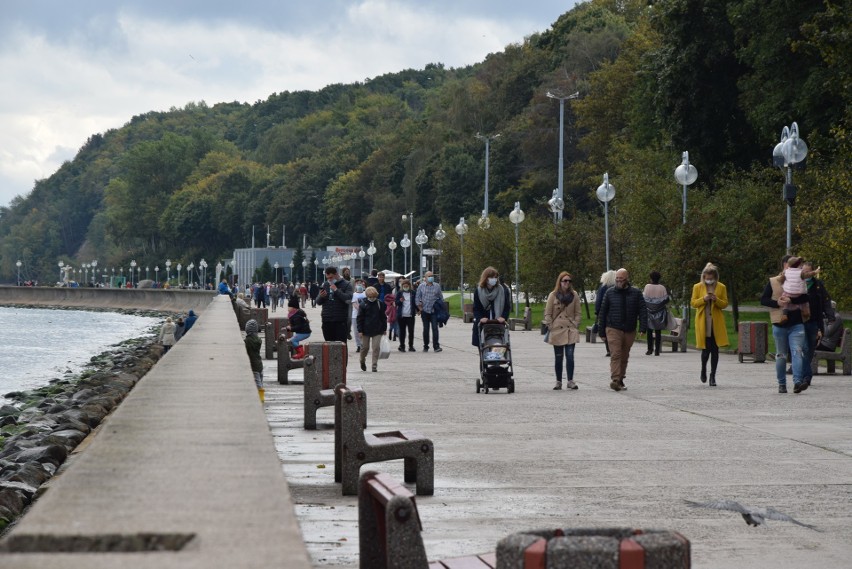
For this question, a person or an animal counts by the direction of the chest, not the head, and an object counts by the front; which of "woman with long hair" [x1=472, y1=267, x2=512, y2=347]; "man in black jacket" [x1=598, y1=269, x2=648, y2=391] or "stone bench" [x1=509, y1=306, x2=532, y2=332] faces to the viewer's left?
the stone bench

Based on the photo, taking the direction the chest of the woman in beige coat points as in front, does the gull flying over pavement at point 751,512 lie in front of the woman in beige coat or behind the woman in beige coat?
in front

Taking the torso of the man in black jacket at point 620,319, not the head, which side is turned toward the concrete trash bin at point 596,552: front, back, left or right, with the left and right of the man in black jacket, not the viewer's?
front

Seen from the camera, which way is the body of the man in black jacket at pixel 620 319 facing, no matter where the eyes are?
toward the camera

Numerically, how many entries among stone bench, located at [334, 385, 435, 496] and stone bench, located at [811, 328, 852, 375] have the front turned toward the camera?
0

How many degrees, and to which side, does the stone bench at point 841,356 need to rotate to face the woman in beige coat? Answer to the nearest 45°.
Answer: approximately 45° to its left

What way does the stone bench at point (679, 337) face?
to the viewer's left

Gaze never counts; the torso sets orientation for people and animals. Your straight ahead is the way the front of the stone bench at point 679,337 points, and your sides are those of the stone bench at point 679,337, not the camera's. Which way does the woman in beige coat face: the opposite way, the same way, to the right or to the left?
to the left

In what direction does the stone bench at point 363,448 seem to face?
to the viewer's right

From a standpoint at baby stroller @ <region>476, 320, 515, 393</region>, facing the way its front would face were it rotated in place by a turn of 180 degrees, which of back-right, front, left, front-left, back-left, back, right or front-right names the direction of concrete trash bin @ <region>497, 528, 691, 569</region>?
back

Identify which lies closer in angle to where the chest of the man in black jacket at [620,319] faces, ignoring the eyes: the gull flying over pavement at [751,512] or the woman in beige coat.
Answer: the gull flying over pavement

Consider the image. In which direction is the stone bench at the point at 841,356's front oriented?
to the viewer's left

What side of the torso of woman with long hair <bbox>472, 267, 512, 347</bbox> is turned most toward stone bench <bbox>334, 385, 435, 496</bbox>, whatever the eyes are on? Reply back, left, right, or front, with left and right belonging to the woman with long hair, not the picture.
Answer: front

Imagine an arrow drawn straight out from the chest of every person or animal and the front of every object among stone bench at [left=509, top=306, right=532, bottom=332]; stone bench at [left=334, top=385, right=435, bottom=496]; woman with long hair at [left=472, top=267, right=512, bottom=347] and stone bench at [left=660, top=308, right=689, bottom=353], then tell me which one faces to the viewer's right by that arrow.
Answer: stone bench at [left=334, top=385, right=435, bottom=496]

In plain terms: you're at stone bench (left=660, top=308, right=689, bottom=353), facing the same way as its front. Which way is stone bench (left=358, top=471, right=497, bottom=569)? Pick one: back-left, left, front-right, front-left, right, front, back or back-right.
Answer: left

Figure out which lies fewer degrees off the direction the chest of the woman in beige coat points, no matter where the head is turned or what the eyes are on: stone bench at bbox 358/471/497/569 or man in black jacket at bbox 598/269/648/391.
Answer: the stone bench

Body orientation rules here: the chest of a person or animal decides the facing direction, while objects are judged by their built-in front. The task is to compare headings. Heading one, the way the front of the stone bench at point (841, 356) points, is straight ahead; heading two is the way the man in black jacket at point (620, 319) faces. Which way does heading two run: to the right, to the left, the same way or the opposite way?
to the left

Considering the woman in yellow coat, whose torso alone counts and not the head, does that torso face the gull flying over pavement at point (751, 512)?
yes
